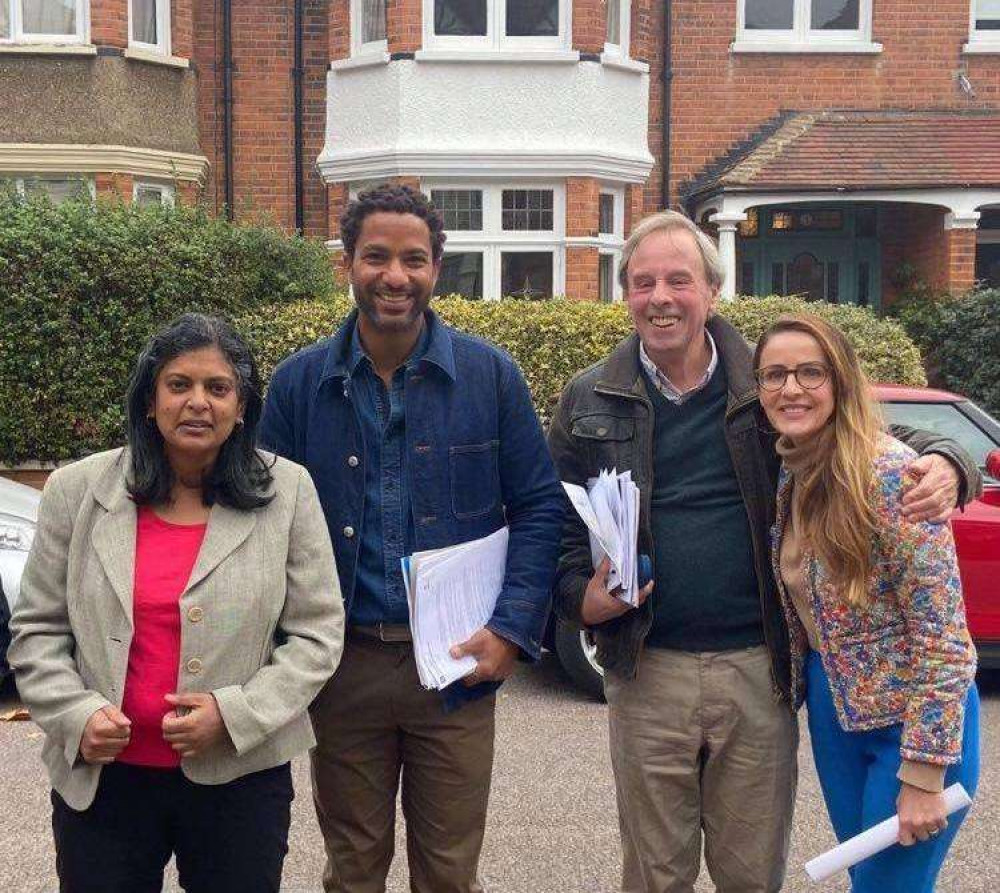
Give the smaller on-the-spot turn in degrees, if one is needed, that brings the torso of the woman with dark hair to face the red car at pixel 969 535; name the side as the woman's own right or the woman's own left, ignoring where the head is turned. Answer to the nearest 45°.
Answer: approximately 135° to the woman's own left

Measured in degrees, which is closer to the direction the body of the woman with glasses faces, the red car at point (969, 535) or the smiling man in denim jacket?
the smiling man in denim jacket

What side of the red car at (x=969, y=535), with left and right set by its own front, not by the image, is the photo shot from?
right

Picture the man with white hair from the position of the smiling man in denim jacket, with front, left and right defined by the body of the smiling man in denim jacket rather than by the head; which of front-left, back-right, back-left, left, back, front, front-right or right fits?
left

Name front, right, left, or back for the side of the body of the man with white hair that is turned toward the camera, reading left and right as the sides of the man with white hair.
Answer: front

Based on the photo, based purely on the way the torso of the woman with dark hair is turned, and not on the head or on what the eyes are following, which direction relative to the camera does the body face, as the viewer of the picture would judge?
toward the camera

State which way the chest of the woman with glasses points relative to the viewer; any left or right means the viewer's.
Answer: facing the viewer and to the left of the viewer

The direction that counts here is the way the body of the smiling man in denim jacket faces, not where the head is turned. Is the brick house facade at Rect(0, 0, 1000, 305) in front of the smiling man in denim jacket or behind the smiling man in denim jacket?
behind

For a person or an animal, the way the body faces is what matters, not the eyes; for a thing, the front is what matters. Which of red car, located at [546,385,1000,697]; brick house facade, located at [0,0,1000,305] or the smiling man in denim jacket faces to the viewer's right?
the red car

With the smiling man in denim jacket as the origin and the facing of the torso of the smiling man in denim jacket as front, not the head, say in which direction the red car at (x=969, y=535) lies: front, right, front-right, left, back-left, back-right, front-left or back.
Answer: back-left

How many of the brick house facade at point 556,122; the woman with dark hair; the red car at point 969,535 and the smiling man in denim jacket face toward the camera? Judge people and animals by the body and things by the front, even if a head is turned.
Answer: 3

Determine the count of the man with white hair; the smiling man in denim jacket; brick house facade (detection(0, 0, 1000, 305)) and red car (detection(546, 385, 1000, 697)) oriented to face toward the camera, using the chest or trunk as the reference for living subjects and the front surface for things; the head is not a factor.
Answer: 3

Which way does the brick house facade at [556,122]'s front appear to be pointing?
toward the camera

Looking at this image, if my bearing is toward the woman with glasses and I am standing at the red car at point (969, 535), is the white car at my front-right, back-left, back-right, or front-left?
front-right
